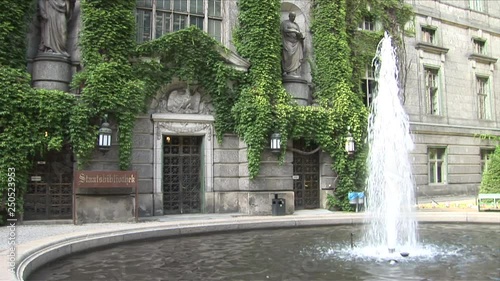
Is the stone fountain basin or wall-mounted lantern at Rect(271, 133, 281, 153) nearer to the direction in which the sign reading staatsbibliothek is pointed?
the stone fountain basin

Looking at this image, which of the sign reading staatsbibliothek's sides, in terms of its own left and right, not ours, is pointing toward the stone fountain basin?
front

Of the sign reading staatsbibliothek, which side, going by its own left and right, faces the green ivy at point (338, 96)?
left

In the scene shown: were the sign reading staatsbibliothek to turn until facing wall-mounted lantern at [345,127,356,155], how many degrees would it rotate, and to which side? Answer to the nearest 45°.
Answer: approximately 90° to its left

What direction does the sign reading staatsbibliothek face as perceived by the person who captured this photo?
facing the viewer

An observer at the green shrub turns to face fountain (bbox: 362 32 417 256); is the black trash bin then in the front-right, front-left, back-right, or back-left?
front-right

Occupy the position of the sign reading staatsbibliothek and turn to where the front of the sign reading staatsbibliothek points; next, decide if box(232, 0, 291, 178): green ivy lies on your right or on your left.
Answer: on your left

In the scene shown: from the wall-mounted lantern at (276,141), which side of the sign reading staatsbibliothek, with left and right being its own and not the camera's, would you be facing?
left
